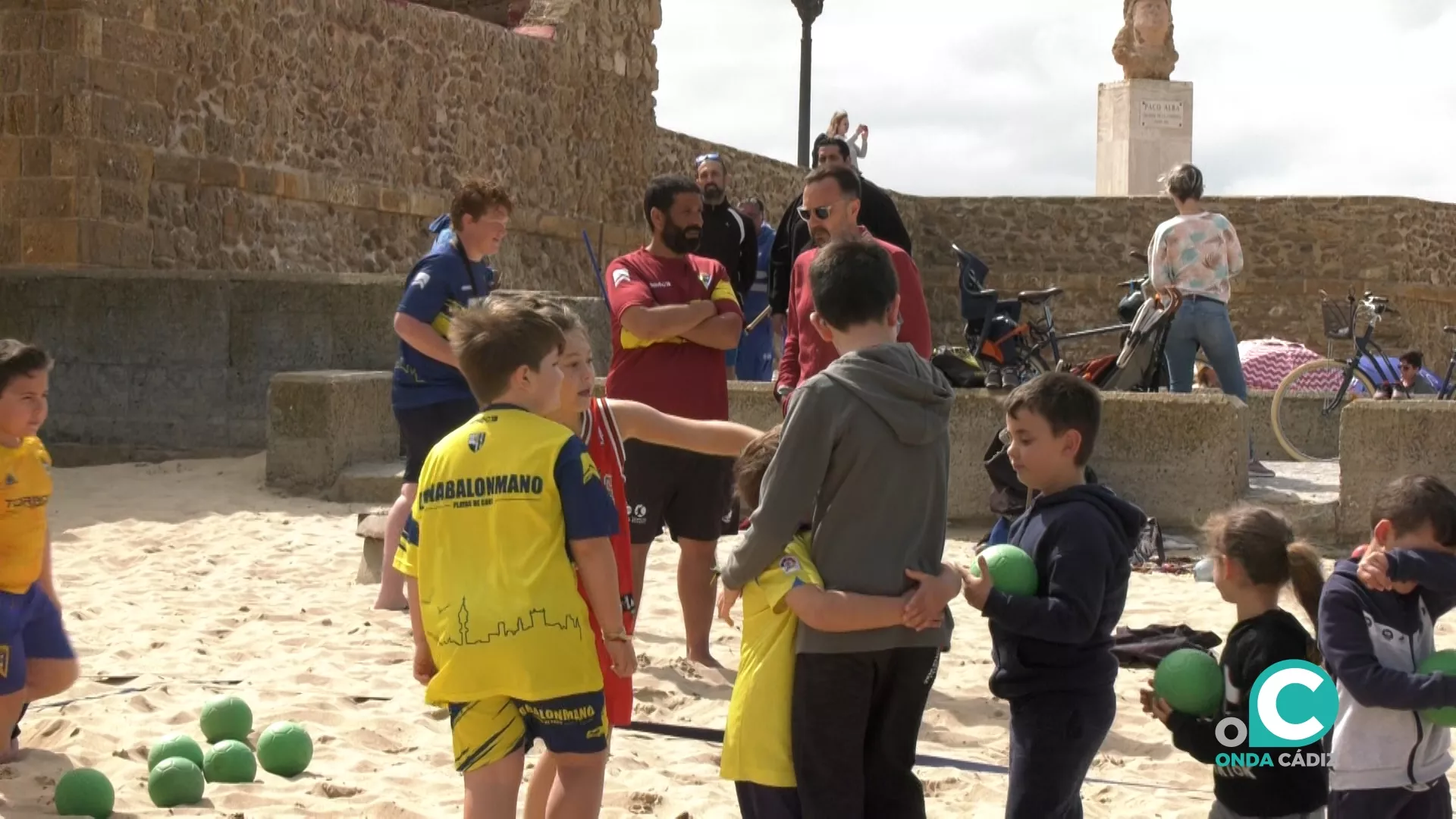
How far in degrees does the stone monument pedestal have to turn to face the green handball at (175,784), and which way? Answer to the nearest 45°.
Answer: approximately 45° to its right

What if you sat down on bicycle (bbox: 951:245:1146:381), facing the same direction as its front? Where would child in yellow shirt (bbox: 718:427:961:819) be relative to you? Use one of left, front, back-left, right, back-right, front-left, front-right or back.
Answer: right

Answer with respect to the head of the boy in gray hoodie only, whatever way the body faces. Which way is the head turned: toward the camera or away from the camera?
away from the camera

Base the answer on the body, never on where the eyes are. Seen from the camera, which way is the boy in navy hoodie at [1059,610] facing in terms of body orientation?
to the viewer's left

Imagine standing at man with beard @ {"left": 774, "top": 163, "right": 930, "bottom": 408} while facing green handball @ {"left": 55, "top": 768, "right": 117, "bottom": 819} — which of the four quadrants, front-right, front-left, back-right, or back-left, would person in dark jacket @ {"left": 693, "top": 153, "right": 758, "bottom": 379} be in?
back-right

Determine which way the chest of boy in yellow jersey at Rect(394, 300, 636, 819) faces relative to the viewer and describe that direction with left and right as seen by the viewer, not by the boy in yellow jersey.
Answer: facing away from the viewer and to the right of the viewer

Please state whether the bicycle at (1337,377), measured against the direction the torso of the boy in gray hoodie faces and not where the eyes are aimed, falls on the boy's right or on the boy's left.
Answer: on the boy's right

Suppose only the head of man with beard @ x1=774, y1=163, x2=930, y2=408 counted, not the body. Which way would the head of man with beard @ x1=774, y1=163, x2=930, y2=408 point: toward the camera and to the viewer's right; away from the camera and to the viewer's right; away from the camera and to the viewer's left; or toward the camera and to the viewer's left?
toward the camera and to the viewer's left

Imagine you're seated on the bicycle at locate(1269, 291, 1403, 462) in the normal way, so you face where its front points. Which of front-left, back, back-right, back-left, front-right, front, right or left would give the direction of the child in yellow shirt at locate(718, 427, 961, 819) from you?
left

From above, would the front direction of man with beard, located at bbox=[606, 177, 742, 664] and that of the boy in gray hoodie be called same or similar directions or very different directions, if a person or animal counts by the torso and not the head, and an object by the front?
very different directions

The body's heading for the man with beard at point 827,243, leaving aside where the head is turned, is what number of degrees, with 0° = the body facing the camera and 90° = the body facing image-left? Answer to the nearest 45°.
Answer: approximately 45°
